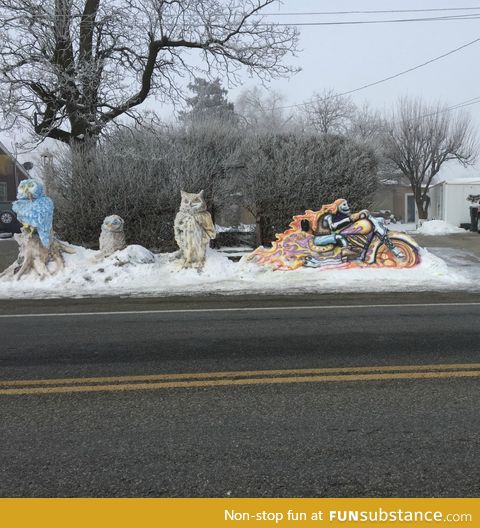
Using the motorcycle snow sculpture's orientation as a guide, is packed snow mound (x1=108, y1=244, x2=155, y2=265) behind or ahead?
behind

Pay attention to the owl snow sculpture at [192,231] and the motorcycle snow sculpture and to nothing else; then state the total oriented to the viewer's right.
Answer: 1

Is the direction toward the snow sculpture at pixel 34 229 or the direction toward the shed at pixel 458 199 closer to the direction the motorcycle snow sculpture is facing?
the shed

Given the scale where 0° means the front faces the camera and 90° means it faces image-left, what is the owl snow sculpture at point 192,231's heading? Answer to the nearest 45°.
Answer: approximately 0°

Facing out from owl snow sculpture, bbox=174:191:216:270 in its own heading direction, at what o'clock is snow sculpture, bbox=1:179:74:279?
The snow sculpture is roughly at 3 o'clock from the owl snow sculpture.

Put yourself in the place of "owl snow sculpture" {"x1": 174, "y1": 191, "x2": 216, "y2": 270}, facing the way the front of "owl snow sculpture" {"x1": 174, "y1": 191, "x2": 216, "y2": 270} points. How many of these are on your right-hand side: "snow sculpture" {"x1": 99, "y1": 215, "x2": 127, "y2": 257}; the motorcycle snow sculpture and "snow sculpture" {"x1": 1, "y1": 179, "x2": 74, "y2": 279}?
2

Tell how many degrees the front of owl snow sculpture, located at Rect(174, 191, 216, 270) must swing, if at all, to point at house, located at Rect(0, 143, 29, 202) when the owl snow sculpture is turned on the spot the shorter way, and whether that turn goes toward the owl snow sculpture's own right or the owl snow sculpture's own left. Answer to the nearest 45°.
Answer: approximately 135° to the owl snow sculpture's own right

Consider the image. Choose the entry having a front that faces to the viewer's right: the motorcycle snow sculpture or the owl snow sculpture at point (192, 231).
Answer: the motorcycle snow sculpture

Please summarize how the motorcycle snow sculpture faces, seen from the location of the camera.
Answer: facing to the right of the viewer

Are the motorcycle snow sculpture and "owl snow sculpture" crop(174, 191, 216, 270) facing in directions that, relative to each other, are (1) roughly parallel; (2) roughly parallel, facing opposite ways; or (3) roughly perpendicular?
roughly perpendicular

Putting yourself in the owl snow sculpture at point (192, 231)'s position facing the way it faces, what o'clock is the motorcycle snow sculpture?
The motorcycle snow sculpture is roughly at 9 o'clock from the owl snow sculpture.

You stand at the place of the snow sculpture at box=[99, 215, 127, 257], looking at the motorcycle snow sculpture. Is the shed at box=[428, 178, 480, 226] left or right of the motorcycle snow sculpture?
left

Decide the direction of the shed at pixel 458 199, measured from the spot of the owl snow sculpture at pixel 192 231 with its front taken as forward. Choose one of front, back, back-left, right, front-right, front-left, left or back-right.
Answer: back-left

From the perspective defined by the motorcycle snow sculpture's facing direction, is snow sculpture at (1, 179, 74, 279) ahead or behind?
behind
